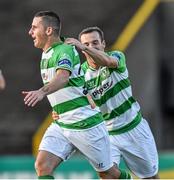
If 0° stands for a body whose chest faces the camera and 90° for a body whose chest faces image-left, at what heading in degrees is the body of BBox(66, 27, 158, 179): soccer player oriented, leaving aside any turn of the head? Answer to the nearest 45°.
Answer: approximately 45°

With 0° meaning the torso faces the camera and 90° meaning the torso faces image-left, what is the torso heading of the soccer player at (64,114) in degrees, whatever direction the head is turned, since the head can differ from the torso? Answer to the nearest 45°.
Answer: approximately 90°

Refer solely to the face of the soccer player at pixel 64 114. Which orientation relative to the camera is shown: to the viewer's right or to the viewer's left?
to the viewer's left

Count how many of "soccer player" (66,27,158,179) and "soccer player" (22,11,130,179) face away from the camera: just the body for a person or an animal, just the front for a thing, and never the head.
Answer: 0

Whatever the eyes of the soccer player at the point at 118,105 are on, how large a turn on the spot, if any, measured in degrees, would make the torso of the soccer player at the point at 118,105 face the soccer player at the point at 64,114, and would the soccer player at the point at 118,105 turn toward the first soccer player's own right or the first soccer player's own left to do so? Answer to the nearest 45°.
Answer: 0° — they already face them
